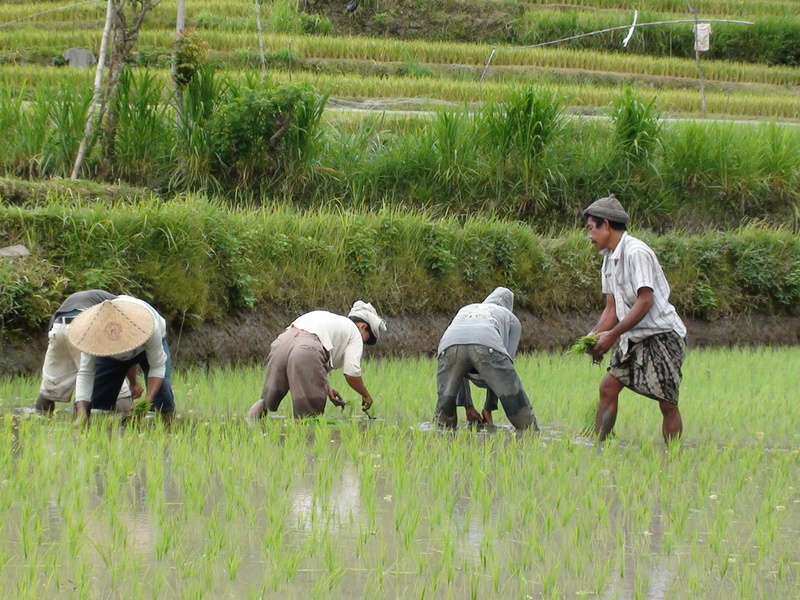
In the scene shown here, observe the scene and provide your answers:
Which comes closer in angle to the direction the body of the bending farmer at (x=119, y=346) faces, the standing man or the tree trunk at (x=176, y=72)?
the standing man

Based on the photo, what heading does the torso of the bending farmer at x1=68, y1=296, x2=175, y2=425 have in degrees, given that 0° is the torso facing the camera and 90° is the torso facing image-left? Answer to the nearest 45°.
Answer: approximately 0°

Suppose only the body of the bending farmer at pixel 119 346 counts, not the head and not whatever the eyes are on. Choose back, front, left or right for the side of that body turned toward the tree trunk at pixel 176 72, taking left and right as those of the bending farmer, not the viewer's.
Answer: back

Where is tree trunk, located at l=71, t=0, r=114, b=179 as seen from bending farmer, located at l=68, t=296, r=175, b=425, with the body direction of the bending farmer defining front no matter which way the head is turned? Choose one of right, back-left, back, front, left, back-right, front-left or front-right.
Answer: back

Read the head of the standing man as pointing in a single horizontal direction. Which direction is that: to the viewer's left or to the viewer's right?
to the viewer's left

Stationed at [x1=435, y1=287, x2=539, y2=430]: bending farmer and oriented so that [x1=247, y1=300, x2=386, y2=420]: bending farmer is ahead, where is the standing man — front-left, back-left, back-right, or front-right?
back-left

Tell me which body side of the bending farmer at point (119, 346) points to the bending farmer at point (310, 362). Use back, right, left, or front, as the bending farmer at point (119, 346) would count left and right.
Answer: left

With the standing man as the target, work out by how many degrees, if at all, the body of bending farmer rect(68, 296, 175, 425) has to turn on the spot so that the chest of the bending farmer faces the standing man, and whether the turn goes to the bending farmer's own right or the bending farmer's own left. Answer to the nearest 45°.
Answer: approximately 90° to the bending farmer's own left
